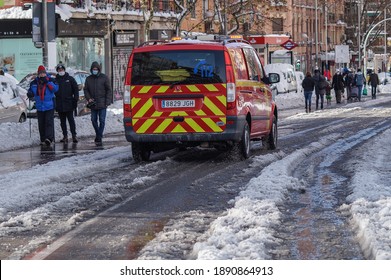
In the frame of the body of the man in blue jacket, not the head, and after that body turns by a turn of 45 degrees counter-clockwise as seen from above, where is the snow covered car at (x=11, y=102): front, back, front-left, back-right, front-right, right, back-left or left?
back-left

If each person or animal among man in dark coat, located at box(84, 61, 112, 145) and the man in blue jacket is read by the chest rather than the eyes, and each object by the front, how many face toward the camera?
2

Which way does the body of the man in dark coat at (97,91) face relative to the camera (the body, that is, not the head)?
toward the camera

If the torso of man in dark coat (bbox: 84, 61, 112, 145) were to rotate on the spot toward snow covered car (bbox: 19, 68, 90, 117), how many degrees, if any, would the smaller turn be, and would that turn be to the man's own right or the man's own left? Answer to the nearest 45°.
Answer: approximately 180°

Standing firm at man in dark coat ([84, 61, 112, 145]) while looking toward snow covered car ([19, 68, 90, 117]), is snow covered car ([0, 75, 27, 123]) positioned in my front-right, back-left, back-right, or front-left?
front-left

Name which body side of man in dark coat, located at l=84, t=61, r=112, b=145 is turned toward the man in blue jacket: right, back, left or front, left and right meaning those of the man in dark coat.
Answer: right

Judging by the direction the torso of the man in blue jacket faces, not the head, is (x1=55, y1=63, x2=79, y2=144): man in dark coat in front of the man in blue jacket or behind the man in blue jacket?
behind

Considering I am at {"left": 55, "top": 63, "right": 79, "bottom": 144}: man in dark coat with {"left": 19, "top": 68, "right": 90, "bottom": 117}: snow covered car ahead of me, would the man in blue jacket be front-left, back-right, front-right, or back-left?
back-left

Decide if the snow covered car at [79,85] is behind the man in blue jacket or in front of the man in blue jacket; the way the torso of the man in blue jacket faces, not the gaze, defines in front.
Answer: behind

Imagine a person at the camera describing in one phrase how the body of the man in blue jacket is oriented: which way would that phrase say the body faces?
toward the camera
